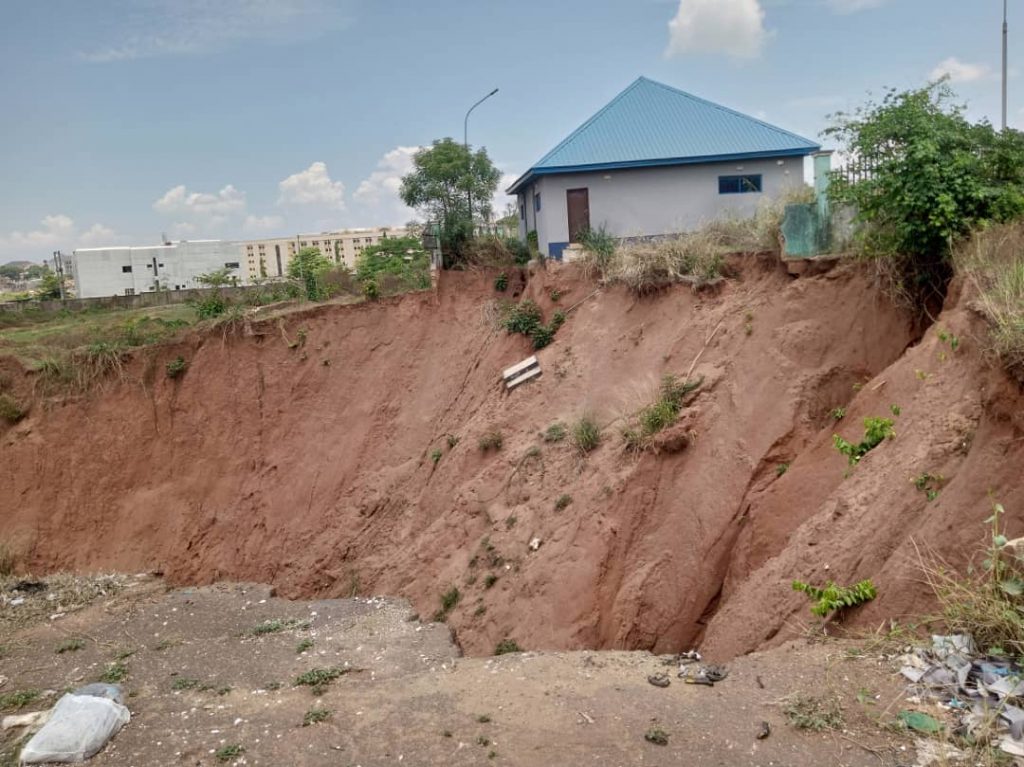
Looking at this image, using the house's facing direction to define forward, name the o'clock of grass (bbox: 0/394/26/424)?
The grass is roughly at 2 o'clock from the house.

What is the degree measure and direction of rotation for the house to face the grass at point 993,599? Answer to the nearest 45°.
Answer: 0° — it already faces it

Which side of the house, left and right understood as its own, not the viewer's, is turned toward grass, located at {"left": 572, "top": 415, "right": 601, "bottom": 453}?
front

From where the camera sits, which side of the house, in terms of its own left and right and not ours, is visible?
front

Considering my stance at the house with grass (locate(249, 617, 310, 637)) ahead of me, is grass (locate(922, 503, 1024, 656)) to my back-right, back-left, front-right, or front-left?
front-left

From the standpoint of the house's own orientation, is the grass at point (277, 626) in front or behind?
in front

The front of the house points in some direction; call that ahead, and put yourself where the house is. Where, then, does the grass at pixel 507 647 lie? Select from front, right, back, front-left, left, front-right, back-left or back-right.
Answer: front

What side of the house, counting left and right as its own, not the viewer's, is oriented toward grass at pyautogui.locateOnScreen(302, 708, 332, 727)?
front

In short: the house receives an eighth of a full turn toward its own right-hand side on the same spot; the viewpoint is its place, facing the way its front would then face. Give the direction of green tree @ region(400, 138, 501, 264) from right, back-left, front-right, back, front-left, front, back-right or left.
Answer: front-right

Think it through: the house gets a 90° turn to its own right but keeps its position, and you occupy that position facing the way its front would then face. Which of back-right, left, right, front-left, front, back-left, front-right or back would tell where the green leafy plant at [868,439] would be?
left

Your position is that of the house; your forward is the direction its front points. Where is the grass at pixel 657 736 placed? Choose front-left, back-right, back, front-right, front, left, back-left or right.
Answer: front

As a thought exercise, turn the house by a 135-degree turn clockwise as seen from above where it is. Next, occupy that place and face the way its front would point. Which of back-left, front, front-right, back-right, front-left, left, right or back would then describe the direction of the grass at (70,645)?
left

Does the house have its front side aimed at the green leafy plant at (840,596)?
yes
